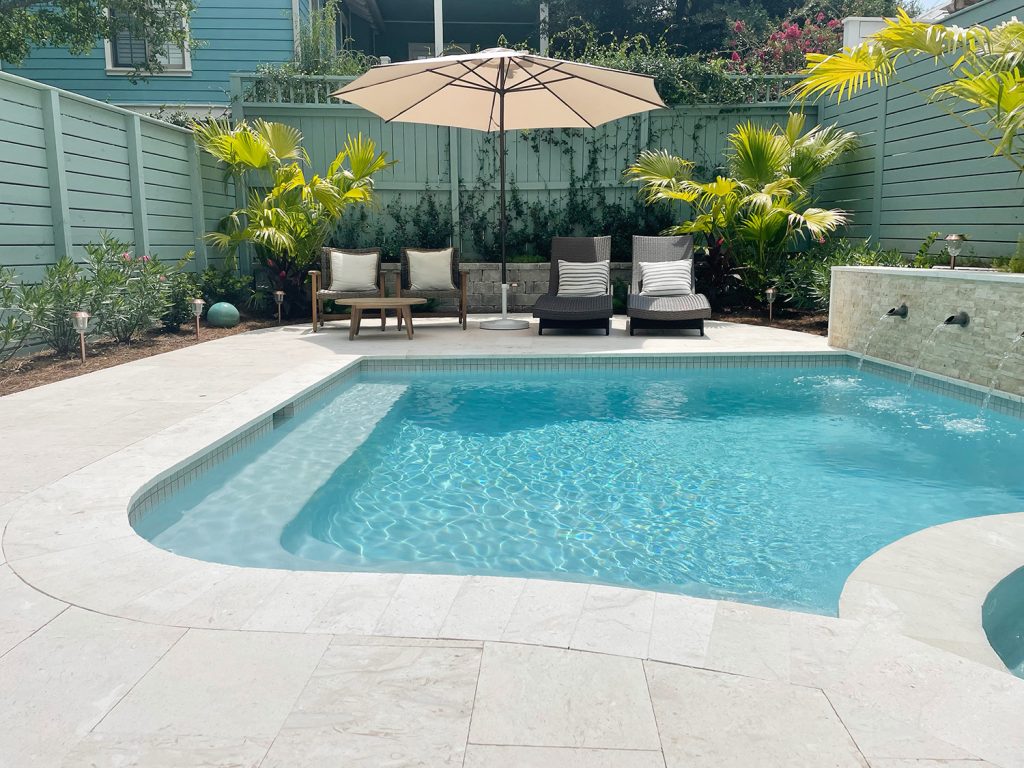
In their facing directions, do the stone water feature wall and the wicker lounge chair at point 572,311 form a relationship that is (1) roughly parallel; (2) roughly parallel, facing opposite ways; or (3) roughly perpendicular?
roughly perpendicular

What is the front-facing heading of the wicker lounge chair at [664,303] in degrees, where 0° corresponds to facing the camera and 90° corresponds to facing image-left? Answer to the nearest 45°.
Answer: approximately 0°

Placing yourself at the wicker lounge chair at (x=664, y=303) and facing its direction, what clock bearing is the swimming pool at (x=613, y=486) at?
The swimming pool is roughly at 12 o'clock from the wicker lounge chair.

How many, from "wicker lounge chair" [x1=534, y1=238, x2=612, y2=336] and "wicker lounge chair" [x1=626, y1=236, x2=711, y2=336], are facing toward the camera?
2

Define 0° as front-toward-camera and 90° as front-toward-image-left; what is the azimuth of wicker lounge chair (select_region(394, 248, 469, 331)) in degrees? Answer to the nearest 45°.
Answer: approximately 0°

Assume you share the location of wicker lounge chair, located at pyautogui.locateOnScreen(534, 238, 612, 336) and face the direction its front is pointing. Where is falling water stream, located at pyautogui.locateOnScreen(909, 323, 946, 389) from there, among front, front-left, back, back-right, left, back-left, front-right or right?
front-left

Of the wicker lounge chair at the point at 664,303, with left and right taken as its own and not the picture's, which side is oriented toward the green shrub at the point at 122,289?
right

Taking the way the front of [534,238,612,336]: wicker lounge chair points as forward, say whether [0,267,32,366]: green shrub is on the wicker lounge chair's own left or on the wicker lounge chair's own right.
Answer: on the wicker lounge chair's own right

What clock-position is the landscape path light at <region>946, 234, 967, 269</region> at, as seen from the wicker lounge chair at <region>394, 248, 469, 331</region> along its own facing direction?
The landscape path light is roughly at 10 o'clock from the wicker lounge chair.

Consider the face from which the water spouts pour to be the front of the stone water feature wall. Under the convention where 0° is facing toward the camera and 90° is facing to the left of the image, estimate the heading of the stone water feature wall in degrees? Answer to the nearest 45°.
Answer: approximately 45°
